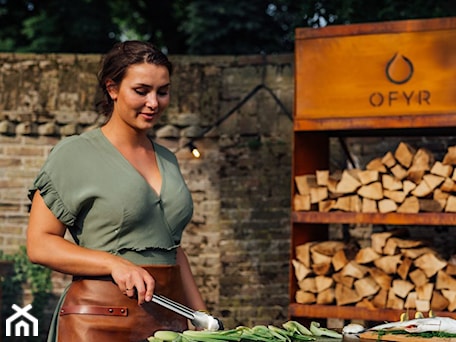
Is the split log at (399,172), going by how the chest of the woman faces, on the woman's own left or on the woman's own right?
on the woman's own left

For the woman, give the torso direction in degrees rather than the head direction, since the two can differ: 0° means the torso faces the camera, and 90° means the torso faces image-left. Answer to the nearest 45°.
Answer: approximately 315°

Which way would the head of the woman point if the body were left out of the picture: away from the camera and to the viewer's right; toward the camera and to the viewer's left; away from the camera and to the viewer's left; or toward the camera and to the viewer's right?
toward the camera and to the viewer's right

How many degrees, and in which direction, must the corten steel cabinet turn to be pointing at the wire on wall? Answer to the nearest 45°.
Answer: approximately 135° to its right

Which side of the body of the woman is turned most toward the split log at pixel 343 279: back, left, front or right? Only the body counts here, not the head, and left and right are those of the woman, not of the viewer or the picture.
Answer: left

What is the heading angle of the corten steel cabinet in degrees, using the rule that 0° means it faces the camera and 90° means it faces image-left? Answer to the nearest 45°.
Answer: approximately 0°

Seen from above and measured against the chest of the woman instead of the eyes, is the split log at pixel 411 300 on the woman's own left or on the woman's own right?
on the woman's own left
